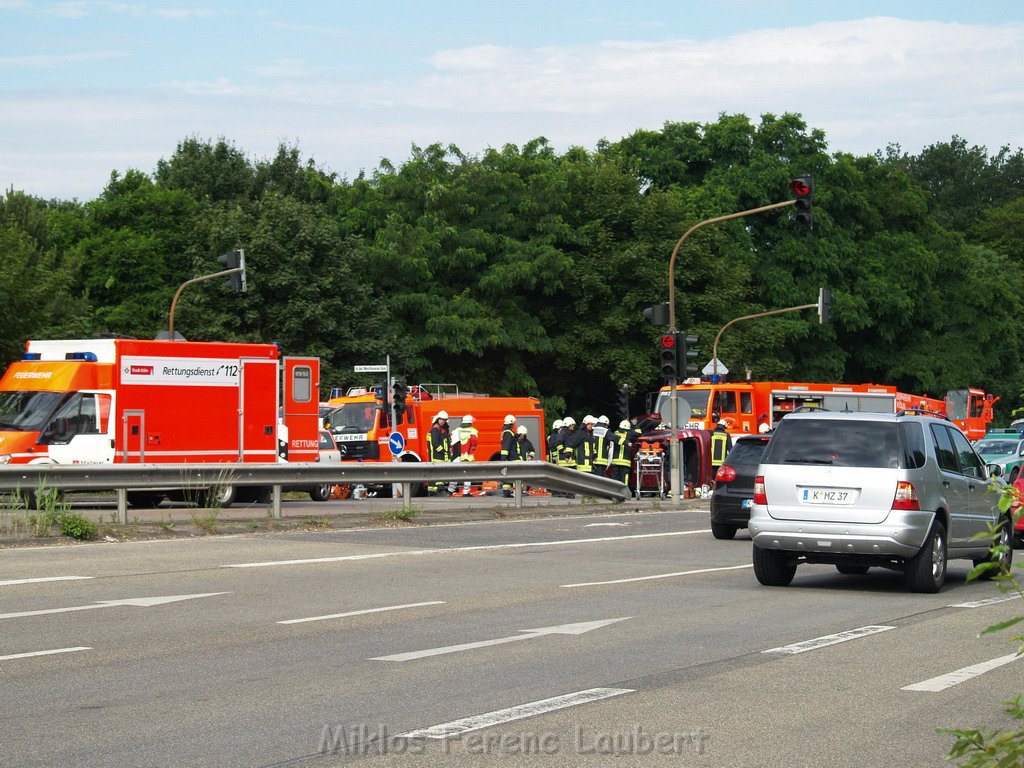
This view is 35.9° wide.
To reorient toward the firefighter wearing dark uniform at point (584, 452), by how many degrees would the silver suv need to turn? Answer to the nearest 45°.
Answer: approximately 45° to its left

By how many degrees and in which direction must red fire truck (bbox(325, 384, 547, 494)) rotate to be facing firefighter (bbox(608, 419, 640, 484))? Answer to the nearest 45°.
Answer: approximately 90° to its left

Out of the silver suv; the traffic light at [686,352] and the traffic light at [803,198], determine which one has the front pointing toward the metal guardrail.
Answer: the traffic light at [803,198]

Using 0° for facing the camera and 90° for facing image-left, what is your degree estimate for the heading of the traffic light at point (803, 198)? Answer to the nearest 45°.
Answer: approximately 45°

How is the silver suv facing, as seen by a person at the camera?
facing away from the viewer and to the right of the viewer

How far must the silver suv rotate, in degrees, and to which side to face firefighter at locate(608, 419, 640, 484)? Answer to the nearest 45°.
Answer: approximately 45° to its left

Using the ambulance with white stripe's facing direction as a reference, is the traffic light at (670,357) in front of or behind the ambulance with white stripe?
behind
